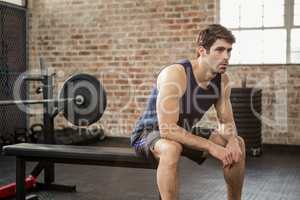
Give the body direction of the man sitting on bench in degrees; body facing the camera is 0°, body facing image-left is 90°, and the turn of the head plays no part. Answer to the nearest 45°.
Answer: approximately 315°

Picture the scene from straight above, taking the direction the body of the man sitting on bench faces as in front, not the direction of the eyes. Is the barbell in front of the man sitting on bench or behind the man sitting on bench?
behind

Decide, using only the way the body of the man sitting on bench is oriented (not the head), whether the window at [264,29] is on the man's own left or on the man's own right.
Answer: on the man's own left
